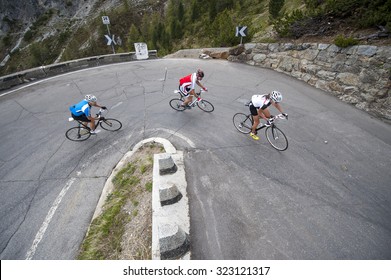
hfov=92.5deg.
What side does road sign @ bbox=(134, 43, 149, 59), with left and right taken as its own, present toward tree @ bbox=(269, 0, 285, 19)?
left

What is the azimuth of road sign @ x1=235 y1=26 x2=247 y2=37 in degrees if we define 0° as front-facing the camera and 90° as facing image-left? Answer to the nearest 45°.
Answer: approximately 0°

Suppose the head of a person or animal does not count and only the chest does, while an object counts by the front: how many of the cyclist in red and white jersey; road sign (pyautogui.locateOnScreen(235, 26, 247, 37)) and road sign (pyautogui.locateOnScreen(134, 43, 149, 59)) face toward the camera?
2

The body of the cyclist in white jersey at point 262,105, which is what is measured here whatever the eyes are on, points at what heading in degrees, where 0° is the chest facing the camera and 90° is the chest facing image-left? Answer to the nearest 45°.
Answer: approximately 315°

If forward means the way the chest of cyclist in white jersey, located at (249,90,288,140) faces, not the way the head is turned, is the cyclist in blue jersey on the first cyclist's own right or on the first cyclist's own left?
on the first cyclist's own right

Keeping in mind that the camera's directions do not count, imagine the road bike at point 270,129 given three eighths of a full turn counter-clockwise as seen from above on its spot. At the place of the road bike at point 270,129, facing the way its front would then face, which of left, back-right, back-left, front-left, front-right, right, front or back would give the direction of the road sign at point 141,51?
front-left

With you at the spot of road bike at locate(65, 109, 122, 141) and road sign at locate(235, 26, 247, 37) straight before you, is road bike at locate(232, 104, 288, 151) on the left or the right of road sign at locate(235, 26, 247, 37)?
right

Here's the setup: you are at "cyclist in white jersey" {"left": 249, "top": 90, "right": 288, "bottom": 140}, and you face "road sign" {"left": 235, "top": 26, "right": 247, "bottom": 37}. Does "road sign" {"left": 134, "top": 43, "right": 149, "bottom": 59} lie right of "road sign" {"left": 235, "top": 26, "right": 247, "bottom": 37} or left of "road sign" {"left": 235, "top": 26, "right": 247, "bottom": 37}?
left

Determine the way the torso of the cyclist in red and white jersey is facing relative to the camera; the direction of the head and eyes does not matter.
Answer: to the viewer's right

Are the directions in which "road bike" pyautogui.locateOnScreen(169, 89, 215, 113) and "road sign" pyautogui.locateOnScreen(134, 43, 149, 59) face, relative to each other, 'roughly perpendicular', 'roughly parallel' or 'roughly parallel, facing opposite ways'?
roughly perpendicular

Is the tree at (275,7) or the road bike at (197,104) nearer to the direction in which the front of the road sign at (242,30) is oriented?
the road bike
